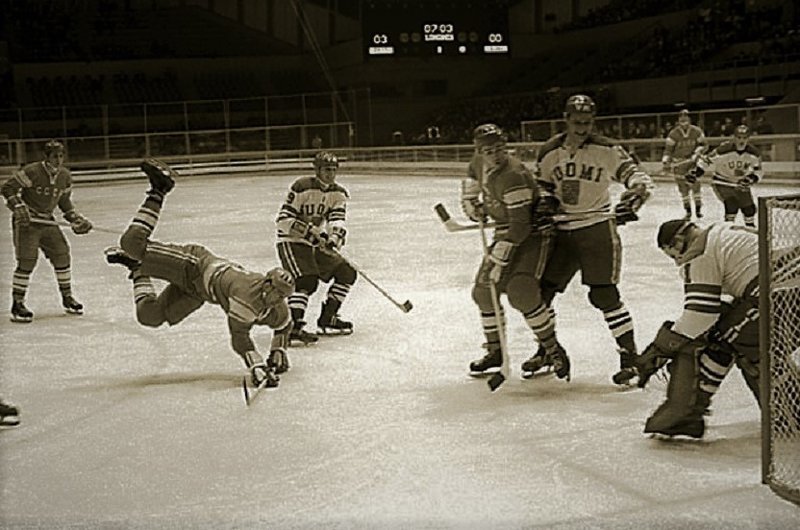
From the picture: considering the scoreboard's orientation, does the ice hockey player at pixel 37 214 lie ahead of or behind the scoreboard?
ahead

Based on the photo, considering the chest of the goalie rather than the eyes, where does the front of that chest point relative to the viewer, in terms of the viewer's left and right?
facing to the left of the viewer

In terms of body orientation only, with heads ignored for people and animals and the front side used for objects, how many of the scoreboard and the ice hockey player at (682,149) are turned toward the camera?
2

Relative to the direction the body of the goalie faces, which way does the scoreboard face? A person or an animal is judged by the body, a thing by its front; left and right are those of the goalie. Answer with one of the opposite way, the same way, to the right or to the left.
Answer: to the left

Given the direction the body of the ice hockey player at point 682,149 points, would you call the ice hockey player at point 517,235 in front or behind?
in front
